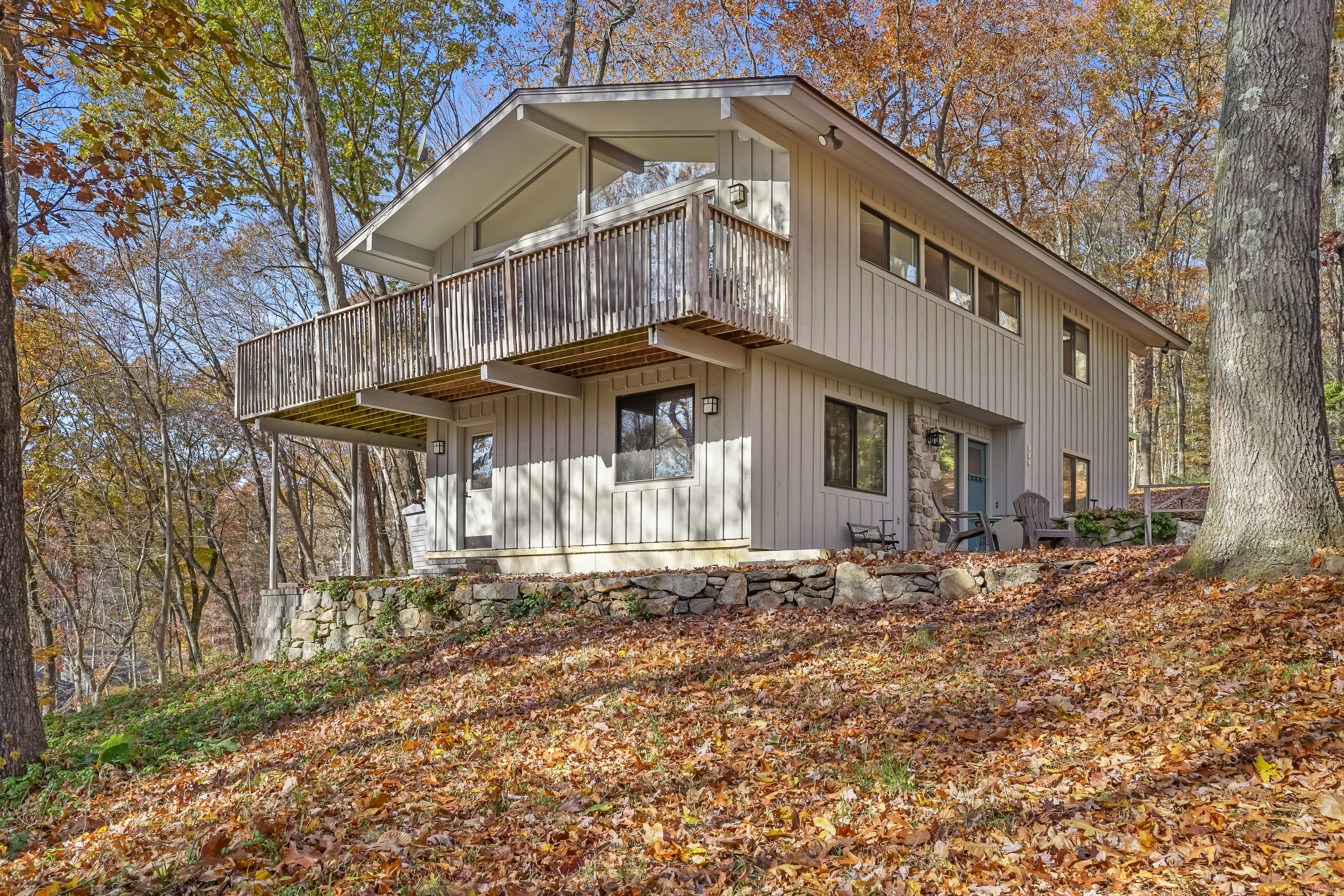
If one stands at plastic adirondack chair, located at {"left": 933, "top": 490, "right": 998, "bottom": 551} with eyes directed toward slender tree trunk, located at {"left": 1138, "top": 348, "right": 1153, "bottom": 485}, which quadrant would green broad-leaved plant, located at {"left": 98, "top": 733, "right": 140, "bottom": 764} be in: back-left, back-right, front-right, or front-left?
back-left

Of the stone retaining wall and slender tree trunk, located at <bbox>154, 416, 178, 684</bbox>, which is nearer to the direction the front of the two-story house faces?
the stone retaining wall

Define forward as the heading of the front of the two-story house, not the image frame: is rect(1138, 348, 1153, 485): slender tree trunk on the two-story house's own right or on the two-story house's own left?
on the two-story house's own left

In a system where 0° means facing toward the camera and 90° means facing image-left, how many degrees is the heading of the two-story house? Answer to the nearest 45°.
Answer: approximately 315°

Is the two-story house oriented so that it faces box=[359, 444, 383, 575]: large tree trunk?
no

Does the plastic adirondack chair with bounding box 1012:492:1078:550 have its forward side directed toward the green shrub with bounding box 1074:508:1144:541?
no

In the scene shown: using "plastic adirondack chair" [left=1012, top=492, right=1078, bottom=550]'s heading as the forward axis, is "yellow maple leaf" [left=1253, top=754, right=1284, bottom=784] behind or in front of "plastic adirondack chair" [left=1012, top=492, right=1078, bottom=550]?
in front

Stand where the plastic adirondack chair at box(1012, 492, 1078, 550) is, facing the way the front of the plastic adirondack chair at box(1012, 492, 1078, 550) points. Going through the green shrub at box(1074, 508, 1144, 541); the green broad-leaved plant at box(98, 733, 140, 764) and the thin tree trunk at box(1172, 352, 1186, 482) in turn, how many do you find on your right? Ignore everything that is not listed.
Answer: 1

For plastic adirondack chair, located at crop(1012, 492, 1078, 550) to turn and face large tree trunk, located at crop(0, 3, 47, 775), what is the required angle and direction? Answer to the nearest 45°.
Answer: approximately 90° to its right

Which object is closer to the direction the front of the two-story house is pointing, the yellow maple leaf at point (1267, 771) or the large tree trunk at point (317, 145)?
the yellow maple leaf
